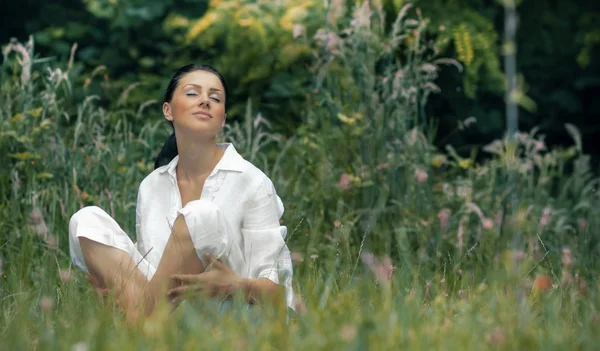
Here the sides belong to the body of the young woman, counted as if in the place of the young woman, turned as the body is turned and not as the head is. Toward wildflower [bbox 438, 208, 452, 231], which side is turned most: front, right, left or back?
back

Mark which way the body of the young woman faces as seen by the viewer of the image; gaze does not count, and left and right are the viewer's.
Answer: facing the viewer and to the left of the viewer

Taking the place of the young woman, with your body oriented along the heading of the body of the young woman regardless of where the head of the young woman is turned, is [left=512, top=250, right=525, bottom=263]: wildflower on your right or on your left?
on your left

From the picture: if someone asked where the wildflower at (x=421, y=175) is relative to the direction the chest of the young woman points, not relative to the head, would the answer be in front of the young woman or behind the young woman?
behind

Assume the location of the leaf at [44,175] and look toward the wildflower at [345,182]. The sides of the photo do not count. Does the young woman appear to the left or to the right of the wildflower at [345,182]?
right

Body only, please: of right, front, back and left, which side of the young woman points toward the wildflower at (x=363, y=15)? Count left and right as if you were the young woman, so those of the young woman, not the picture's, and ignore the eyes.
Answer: back

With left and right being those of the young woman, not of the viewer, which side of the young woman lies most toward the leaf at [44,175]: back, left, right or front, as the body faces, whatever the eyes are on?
right

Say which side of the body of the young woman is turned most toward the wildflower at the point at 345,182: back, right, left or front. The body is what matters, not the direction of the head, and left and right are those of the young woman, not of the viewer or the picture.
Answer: back

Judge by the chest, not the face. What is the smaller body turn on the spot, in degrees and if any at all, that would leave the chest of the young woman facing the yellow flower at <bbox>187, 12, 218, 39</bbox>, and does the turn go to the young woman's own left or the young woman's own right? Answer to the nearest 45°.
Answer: approximately 135° to the young woman's own right

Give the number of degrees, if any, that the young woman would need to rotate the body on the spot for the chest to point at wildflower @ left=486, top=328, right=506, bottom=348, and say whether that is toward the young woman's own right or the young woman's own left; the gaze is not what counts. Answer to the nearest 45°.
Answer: approximately 90° to the young woman's own left
